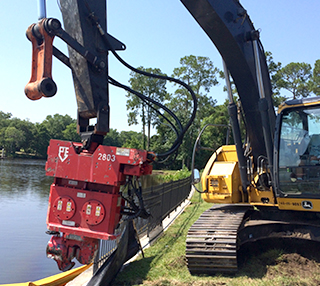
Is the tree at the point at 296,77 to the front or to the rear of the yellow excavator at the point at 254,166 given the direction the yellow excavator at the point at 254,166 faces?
to the rear

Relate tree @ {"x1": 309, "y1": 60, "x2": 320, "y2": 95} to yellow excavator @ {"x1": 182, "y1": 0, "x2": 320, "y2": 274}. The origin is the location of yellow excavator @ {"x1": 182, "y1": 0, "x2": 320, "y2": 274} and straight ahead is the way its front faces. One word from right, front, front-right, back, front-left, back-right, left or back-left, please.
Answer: back-right

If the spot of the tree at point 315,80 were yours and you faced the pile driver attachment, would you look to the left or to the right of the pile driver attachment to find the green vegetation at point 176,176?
right

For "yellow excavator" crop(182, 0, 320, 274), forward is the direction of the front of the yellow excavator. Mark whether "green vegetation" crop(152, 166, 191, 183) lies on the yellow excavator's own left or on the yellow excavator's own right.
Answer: on the yellow excavator's own right

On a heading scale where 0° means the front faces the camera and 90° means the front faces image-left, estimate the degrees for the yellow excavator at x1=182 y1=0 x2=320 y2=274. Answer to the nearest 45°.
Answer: approximately 45°
